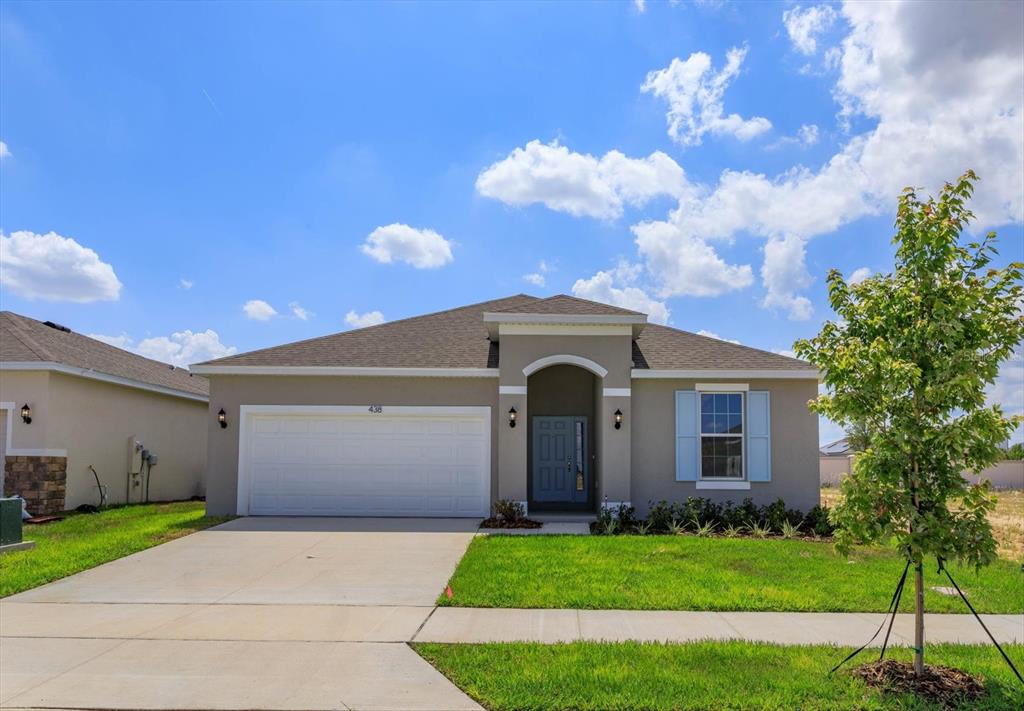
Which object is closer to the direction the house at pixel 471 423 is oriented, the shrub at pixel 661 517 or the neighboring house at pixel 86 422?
the shrub

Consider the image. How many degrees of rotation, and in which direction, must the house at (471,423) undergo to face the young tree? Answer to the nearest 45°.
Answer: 0° — it already faces it

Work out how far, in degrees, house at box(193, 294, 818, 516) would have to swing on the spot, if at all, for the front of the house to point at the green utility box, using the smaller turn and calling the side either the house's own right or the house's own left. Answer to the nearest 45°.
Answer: approximately 45° to the house's own right

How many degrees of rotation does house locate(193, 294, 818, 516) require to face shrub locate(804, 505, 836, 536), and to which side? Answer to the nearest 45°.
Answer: approximately 90° to its left

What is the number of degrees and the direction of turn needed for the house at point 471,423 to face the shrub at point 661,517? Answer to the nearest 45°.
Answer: approximately 90° to its left

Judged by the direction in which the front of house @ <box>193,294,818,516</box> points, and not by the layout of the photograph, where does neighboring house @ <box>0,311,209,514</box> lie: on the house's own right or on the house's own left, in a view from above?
on the house's own right

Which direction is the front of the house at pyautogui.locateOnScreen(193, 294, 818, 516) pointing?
toward the camera
